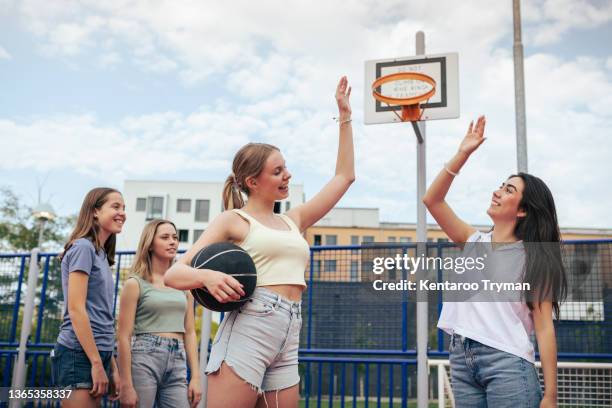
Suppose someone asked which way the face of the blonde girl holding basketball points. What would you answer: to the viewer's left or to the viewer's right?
to the viewer's right

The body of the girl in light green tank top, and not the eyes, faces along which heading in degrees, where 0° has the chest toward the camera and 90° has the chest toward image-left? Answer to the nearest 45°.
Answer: approximately 315°

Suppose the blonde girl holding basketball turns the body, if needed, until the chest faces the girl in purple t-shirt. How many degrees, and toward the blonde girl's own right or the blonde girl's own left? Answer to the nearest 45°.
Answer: approximately 180°

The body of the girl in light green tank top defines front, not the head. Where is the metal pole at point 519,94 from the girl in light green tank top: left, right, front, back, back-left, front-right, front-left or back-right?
left

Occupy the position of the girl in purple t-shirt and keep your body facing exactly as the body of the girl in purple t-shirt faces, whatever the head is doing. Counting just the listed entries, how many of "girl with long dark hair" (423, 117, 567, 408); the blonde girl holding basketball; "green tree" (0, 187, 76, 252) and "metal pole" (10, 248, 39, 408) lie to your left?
2

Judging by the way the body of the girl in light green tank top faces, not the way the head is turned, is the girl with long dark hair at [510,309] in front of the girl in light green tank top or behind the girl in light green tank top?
in front

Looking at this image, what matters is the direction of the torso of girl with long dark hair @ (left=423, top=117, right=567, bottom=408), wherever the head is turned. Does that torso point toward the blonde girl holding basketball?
yes
